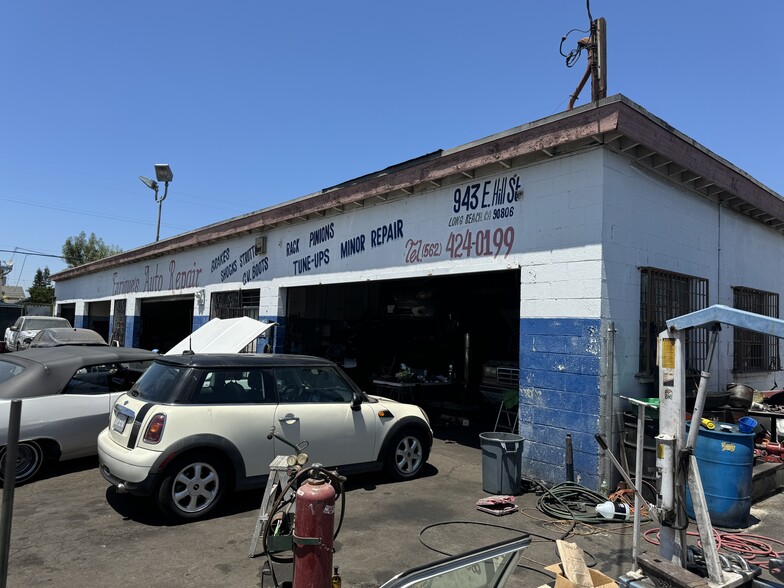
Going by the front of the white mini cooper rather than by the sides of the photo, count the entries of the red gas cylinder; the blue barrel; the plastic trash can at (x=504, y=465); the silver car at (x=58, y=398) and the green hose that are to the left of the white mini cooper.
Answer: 1

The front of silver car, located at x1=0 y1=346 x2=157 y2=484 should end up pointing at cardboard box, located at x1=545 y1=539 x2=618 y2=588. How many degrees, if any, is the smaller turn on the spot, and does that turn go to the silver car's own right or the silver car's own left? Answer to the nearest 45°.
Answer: approximately 90° to the silver car's own right

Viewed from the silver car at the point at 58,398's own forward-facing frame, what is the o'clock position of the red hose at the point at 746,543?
The red hose is roughly at 3 o'clock from the silver car.

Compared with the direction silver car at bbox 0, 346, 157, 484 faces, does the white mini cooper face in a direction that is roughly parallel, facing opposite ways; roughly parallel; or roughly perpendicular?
roughly parallel

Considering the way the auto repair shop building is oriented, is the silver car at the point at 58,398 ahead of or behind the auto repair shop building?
ahead

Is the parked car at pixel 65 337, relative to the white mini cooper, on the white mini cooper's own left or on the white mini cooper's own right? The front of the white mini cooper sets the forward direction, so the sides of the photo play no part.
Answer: on the white mini cooper's own left

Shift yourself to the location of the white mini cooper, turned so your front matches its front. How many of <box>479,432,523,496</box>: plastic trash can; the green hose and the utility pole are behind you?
0

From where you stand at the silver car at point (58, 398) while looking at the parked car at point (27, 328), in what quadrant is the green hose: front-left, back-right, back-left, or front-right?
back-right

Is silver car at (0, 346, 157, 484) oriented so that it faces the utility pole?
no

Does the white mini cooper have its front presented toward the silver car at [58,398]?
no

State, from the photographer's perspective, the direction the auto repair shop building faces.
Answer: facing the viewer and to the left of the viewer

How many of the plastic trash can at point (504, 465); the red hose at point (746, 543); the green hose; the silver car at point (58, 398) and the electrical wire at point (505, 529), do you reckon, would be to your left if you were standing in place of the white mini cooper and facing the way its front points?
1

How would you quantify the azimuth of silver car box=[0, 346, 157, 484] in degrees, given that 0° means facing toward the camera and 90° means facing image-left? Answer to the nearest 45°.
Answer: approximately 225°

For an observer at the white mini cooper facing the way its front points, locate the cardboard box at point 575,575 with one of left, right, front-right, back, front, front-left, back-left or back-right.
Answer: right

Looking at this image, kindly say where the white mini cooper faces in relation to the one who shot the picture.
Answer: facing away from the viewer and to the right of the viewer

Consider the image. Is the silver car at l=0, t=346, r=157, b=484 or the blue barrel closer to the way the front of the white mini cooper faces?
the blue barrel

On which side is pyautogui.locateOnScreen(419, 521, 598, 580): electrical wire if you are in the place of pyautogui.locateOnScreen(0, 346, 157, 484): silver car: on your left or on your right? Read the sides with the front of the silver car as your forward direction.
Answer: on your right

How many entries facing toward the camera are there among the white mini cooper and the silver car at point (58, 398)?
0

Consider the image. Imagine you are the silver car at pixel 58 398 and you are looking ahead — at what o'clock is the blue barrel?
The blue barrel is roughly at 3 o'clock from the silver car.

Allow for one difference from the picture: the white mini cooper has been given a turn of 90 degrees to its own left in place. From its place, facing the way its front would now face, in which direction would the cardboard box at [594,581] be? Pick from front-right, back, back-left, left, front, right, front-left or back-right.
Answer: back
